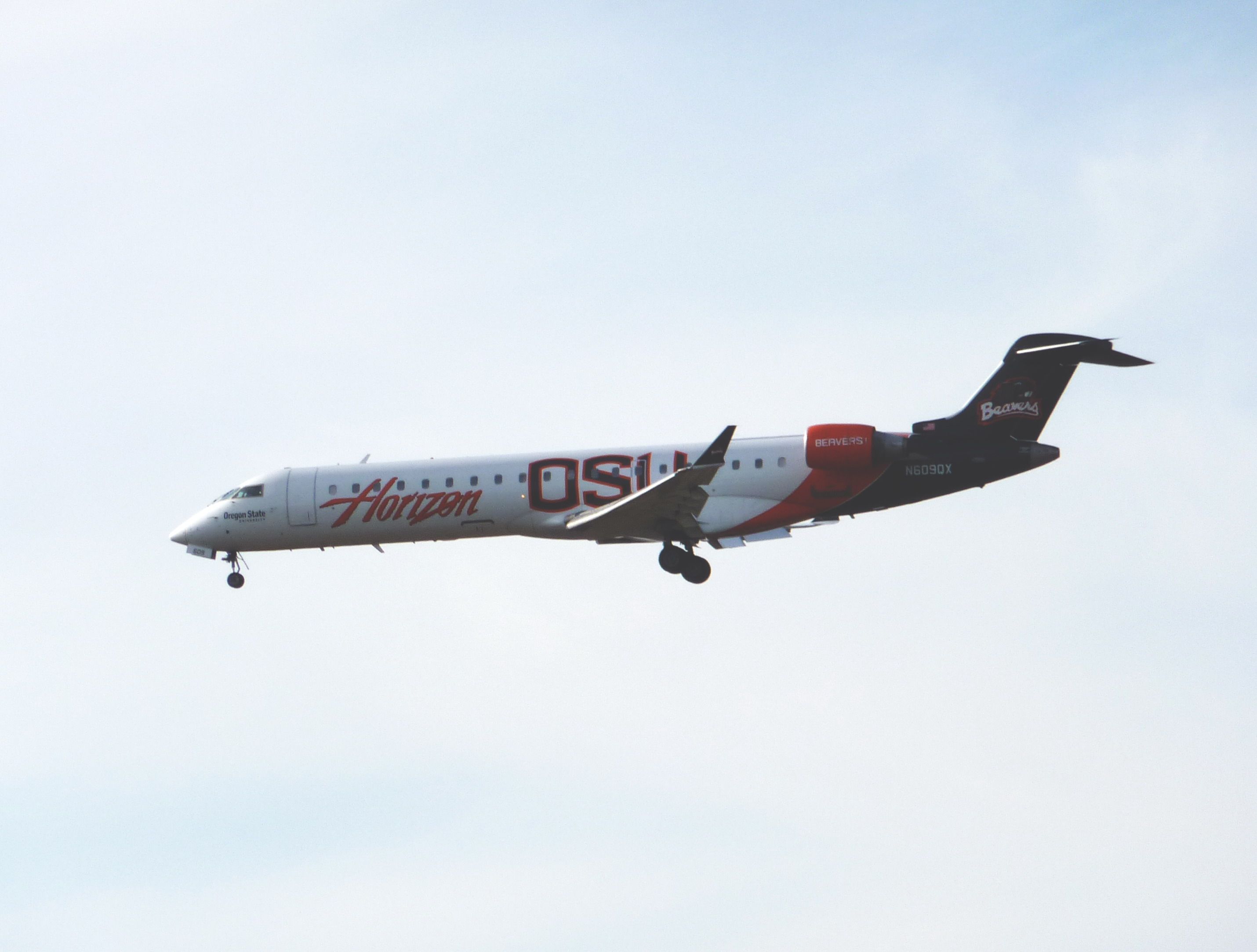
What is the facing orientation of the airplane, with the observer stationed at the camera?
facing to the left of the viewer
